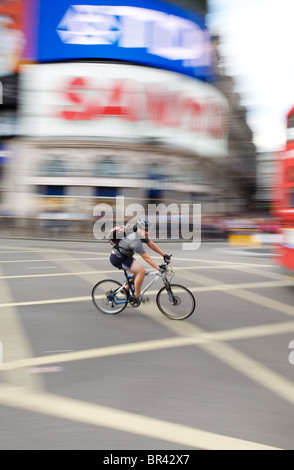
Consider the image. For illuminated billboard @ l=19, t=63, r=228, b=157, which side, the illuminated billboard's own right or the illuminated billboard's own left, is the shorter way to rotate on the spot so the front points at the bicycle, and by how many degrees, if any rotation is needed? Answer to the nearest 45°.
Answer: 0° — it already faces it

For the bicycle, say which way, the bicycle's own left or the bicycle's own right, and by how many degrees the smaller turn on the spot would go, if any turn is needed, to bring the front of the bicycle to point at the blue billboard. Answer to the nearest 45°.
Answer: approximately 90° to the bicycle's own left

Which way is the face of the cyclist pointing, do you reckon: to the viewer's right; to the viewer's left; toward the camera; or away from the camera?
to the viewer's right

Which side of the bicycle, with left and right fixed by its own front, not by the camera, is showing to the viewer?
right

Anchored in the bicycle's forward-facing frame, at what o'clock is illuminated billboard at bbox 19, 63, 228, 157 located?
The illuminated billboard is roughly at 9 o'clock from the bicycle.

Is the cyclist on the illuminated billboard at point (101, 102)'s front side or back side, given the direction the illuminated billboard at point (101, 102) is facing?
on the front side

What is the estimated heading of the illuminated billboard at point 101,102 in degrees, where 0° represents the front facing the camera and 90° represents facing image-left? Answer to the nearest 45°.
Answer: approximately 0°

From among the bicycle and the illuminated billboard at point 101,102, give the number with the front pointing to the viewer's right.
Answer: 1

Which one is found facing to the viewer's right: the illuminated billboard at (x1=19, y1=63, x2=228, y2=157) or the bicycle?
the bicycle

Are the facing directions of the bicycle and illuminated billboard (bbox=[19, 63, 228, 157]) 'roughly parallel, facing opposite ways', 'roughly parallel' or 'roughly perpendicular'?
roughly perpendicular
